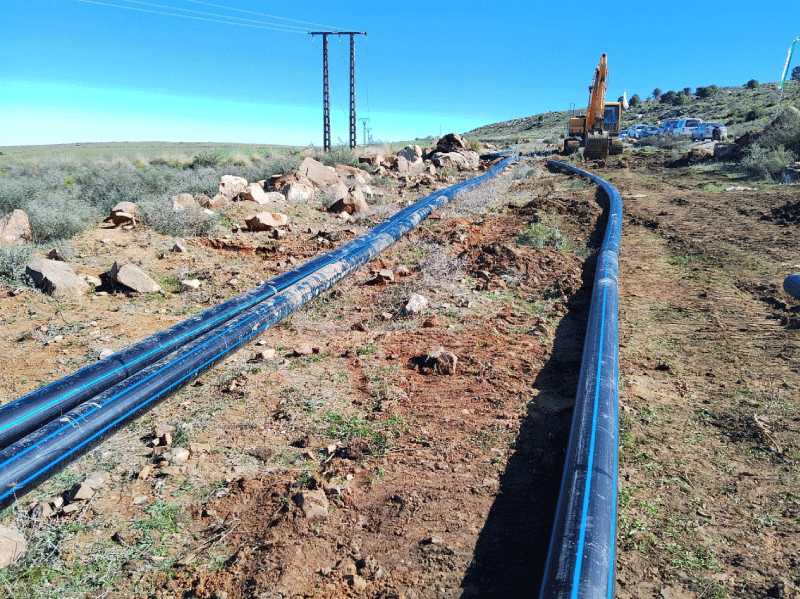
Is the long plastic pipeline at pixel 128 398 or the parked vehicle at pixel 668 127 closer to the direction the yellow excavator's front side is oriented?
the long plastic pipeline

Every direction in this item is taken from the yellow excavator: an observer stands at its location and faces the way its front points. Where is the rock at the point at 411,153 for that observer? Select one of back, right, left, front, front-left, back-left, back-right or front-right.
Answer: front-right

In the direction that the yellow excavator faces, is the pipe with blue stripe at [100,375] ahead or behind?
ahead

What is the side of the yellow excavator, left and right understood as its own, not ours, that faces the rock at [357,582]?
front

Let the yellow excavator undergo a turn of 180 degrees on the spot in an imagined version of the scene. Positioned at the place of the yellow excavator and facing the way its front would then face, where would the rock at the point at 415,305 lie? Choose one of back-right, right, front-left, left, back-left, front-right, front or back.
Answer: back

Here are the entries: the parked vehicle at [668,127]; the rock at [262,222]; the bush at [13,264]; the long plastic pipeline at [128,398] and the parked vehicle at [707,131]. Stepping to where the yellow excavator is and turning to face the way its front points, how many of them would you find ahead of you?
3

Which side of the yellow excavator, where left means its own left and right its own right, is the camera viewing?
front

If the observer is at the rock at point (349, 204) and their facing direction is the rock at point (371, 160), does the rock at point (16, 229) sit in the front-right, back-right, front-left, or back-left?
back-left

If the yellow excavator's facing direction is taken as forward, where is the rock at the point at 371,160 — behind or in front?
in front

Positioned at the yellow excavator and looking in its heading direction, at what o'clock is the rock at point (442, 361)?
The rock is roughly at 12 o'clock from the yellow excavator.

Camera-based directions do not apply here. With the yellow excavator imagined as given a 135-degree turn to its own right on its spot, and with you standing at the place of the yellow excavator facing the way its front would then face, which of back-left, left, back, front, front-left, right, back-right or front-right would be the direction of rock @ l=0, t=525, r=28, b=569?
back-left

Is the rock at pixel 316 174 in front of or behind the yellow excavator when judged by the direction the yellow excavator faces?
in front

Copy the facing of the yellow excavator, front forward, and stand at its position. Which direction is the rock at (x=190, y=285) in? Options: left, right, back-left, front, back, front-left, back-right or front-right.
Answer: front

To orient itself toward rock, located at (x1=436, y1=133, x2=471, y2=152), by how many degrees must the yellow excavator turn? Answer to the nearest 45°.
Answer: approximately 90° to its right

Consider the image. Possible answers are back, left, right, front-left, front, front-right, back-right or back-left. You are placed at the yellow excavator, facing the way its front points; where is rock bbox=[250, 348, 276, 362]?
front

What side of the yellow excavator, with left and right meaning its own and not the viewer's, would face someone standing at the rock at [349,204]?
front

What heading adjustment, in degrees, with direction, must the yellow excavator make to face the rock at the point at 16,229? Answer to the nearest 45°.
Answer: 0° — it already faces it
